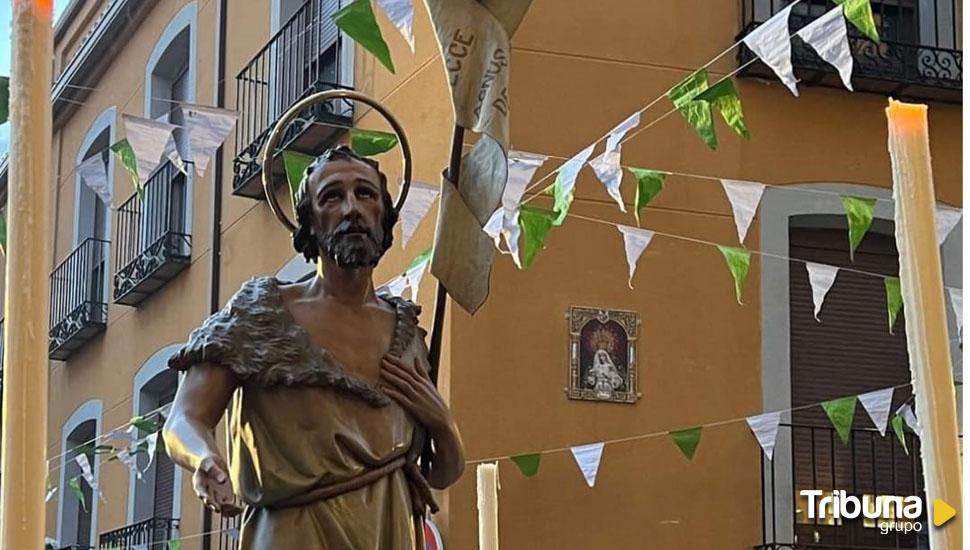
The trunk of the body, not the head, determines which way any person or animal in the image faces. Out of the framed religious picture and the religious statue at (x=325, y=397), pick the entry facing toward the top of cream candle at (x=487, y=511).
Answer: the framed religious picture

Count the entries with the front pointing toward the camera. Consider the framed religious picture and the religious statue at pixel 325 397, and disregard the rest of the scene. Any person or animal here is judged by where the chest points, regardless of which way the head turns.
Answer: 2

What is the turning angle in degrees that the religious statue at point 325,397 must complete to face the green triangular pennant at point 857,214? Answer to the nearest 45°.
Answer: approximately 135° to its left

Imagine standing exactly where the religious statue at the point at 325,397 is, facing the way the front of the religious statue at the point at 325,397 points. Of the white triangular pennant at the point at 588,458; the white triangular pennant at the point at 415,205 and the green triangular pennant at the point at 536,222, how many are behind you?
3

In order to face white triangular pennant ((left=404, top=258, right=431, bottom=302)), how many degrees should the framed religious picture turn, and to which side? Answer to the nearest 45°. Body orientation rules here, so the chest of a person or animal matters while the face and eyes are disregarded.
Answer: approximately 45° to its right

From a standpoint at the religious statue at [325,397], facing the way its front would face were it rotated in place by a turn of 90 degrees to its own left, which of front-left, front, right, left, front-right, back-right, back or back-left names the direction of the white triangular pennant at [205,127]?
left

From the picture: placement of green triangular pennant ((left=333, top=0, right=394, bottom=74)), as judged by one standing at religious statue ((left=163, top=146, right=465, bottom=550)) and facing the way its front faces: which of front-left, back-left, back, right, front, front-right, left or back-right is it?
back

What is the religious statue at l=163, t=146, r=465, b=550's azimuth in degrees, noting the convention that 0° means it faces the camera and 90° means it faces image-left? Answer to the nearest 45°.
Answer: approximately 0°

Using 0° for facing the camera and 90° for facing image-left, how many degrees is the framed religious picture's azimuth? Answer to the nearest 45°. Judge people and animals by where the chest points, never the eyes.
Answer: approximately 0°

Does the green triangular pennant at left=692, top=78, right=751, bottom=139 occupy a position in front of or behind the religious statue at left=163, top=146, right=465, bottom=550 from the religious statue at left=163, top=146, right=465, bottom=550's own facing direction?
behind

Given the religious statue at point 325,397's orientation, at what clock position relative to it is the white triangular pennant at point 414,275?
The white triangular pennant is roughly at 6 o'clock from the religious statue.

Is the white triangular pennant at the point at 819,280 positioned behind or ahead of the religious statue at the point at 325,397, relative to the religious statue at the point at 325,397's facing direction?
behind

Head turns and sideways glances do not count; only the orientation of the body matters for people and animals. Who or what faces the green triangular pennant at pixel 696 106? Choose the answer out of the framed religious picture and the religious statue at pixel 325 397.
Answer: the framed religious picture
